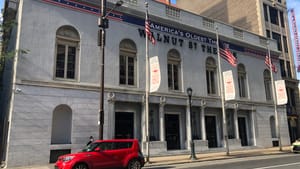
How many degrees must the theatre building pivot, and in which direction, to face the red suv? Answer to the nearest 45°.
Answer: approximately 45° to its right

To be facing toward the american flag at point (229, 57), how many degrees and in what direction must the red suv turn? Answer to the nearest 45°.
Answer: approximately 180°

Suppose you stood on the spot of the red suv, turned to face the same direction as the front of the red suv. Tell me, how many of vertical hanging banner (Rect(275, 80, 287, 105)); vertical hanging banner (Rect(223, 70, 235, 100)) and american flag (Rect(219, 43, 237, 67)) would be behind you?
3

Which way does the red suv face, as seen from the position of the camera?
facing the viewer and to the left of the viewer

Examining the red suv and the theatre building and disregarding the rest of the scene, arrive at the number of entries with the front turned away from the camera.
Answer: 0

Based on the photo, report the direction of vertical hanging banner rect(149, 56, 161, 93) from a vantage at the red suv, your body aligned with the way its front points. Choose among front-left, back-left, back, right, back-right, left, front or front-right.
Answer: back

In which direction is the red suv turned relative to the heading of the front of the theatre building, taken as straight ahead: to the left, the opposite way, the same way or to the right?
to the right

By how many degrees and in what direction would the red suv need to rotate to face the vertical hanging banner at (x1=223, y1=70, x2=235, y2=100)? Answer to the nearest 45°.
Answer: approximately 180°

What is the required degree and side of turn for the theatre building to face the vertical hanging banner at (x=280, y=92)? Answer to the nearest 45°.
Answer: approximately 90° to its left
